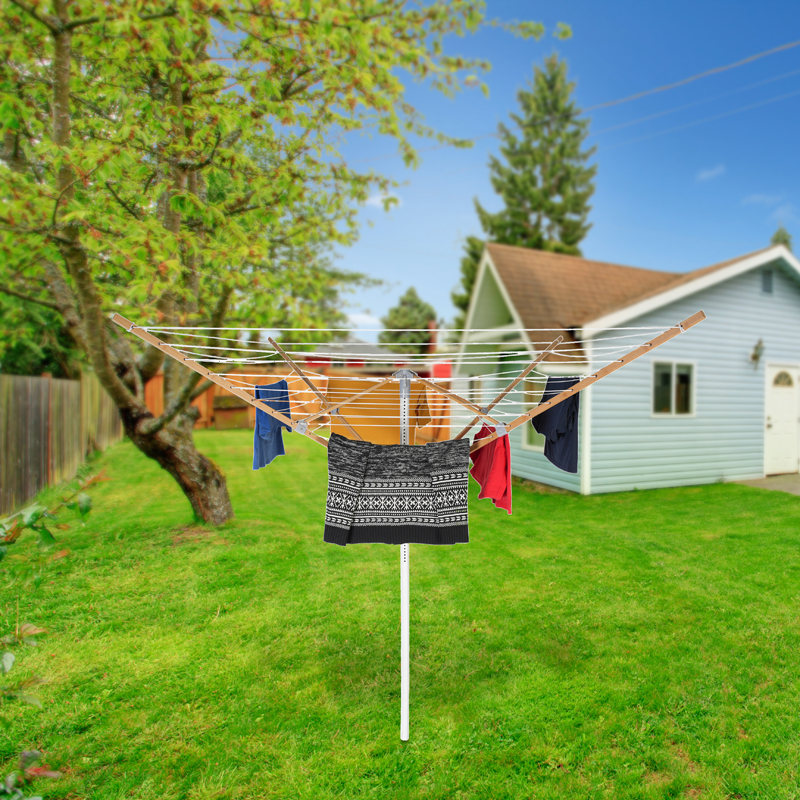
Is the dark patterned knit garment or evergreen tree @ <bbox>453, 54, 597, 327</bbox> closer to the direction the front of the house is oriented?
the dark patterned knit garment

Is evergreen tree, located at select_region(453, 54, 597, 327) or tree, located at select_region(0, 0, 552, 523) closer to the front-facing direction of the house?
the tree

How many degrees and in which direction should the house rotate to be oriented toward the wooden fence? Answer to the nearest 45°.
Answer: approximately 45° to its right

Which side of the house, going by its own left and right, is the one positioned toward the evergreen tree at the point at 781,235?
back

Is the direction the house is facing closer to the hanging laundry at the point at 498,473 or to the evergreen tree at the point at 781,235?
the hanging laundry

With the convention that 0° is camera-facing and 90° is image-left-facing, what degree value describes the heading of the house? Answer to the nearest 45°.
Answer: approximately 0°

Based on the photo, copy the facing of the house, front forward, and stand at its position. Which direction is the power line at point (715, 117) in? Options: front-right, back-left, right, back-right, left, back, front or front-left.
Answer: back

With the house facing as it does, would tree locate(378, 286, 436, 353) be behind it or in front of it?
behind
